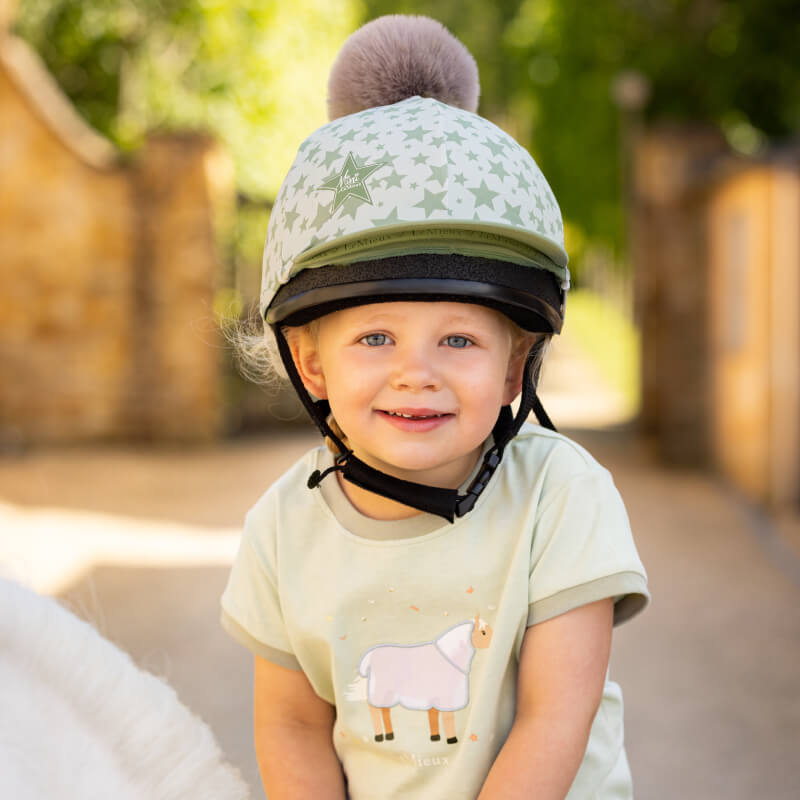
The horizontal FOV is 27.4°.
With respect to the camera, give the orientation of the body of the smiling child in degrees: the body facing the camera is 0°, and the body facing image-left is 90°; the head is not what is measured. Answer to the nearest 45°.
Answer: approximately 0°

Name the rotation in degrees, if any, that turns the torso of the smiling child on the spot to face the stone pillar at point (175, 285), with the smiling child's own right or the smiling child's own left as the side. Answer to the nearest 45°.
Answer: approximately 180°

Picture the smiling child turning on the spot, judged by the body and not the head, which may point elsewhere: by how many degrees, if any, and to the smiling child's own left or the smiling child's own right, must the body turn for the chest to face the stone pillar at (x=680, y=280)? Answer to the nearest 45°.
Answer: approximately 180°
